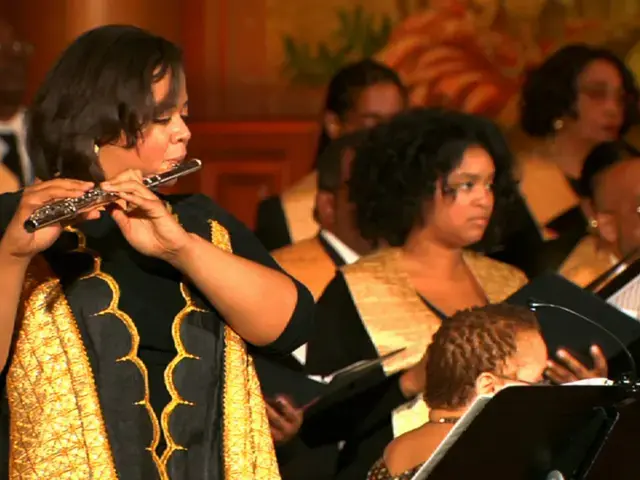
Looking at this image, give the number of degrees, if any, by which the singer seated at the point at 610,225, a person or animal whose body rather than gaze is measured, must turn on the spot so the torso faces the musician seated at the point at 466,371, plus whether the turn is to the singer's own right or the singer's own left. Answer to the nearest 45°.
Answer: approximately 45° to the singer's own right

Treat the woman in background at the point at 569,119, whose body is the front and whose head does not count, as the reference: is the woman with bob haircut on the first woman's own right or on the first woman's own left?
on the first woman's own right

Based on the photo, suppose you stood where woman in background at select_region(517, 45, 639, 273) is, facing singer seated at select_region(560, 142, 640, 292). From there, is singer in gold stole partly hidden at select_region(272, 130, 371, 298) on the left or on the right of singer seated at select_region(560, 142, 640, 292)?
right

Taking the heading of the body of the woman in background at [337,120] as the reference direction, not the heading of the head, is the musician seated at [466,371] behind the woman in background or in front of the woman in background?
in front

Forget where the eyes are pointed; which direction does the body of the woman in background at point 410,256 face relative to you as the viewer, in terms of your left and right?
facing the viewer and to the right of the viewer

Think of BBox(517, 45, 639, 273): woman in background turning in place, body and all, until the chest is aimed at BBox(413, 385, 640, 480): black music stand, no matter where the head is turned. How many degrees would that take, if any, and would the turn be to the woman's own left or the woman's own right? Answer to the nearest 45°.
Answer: approximately 45° to the woman's own right

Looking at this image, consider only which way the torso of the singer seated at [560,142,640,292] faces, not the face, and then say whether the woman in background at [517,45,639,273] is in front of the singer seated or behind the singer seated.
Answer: behind

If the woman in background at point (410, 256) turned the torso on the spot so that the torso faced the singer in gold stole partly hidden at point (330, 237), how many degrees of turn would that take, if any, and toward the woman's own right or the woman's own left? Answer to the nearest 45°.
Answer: approximately 180°

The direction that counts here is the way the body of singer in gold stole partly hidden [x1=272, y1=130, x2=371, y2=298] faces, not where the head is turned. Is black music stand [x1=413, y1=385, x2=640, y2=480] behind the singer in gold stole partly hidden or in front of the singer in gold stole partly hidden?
in front
